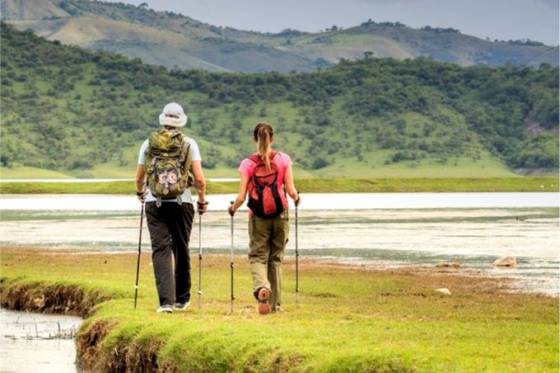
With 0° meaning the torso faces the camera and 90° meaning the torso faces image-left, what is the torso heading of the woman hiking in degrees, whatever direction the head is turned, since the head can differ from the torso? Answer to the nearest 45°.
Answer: approximately 180°

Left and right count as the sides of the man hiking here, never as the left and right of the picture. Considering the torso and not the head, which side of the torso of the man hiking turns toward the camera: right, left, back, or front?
back

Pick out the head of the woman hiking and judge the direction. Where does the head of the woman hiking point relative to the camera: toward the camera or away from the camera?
away from the camera

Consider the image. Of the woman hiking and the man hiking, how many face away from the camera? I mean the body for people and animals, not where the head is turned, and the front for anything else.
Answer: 2

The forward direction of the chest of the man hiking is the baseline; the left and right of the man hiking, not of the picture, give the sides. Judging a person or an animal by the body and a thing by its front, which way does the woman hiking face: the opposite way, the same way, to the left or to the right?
the same way

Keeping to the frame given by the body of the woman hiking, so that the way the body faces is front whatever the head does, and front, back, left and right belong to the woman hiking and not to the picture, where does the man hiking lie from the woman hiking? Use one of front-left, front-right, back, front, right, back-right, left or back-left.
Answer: left

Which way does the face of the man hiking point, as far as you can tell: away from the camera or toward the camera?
away from the camera

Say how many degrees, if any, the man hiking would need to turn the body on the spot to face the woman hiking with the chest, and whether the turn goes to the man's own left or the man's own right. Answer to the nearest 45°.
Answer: approximately 90° to the man's own right
